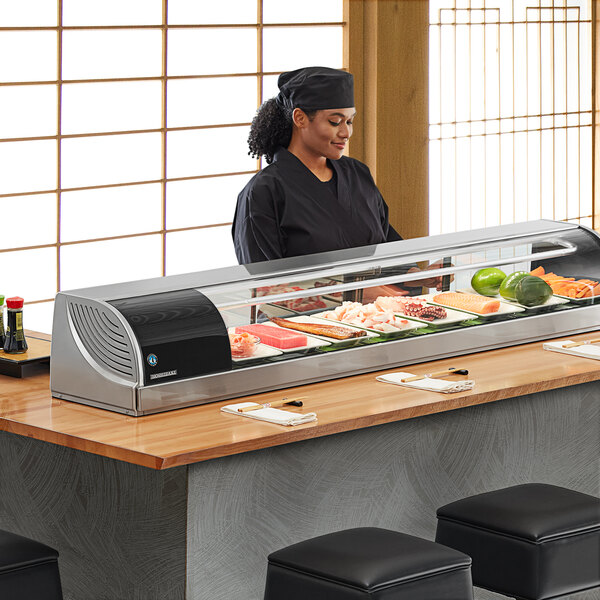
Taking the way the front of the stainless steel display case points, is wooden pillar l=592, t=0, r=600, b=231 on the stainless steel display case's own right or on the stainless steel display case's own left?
on the stainless steel display case's own left

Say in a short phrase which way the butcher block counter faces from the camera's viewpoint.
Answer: facing the viewer and to the right of the viewer

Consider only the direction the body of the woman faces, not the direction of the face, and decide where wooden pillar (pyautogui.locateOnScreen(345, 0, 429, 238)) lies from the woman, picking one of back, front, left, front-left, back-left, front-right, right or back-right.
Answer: back-left

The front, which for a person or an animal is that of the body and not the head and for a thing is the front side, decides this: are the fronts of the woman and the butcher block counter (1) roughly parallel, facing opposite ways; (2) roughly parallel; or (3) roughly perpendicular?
roughly parallel

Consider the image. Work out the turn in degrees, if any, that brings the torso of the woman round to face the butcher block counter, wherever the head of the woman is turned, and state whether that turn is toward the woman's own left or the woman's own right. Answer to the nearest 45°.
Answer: approximately 45° to the woman's own right

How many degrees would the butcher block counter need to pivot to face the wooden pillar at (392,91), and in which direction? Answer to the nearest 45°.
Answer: approximately 135° to its left

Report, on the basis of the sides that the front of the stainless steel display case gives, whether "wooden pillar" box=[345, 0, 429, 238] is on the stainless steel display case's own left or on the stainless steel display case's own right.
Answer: on the stainless steel display case's own left

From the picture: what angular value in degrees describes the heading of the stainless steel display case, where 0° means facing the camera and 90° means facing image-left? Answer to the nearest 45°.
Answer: approximately 315°

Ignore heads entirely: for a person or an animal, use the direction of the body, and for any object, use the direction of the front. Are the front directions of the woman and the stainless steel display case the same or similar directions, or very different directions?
same or similar directions

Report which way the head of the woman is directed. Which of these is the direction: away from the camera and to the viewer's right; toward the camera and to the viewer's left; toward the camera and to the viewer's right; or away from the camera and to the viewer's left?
toward the camera and to the viewer's right

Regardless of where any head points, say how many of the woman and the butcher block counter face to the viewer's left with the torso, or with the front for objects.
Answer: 0

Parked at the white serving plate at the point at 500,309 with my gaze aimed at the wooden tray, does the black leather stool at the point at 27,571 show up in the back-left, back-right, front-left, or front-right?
front-left
